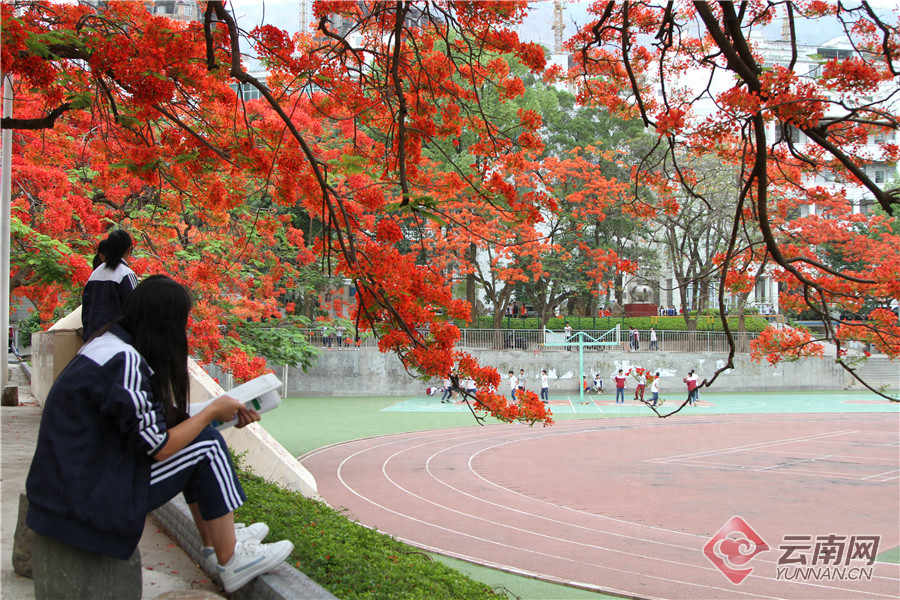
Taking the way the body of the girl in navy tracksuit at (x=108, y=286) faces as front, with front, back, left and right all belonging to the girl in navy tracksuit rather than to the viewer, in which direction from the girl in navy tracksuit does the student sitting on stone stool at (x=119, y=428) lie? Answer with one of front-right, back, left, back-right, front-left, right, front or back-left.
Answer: back-right

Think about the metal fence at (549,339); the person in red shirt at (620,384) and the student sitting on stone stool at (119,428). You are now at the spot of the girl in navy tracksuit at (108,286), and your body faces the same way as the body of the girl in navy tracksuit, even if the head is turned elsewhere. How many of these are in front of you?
2

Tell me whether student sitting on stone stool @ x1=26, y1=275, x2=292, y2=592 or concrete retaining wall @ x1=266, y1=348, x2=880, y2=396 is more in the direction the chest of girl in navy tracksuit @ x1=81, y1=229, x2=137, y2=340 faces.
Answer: the concrete retaining wall

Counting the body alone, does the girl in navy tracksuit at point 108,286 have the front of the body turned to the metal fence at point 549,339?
yes

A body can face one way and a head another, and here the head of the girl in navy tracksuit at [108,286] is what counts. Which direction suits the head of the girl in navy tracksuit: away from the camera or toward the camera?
away from the camera

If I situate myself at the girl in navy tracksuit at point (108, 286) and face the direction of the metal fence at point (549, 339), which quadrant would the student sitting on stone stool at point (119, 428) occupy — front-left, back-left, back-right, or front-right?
back-right

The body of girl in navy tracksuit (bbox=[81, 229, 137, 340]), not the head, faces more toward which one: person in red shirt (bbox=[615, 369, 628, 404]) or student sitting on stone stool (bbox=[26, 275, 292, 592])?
the person in red shirt

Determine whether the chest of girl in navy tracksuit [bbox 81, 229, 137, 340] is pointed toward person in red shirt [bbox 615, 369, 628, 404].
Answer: yes

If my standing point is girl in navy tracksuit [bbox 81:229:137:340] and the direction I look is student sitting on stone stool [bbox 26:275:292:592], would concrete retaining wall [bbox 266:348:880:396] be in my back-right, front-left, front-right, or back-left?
back-left

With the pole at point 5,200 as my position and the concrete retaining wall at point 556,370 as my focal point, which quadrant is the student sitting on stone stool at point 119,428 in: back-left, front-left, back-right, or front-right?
back-right

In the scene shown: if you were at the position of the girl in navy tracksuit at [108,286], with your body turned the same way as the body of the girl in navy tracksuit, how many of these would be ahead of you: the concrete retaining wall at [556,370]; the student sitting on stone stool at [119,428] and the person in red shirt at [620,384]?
2

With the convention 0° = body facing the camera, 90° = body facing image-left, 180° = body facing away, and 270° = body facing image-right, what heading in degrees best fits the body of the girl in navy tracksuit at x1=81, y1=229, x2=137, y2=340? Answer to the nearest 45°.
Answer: approximately 225°

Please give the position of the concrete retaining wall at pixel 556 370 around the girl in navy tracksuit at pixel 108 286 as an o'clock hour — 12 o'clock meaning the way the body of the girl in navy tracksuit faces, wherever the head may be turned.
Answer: The concrete retaining wall is roughly at 12 o'clock from the girl in navy tracksuit.

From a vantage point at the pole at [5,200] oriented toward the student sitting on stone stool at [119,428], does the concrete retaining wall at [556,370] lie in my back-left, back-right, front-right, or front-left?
back-left

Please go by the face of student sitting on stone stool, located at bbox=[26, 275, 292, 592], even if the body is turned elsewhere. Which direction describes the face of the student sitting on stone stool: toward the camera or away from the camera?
away from the camera
